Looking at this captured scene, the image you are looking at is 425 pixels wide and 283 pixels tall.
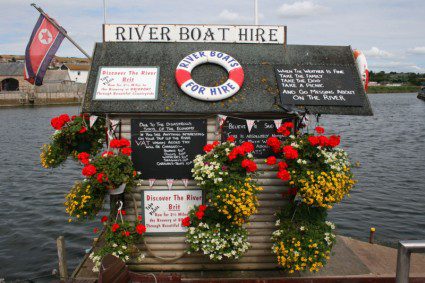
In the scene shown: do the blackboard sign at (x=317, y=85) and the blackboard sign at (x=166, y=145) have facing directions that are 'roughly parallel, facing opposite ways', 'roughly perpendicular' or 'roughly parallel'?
roughly parallel

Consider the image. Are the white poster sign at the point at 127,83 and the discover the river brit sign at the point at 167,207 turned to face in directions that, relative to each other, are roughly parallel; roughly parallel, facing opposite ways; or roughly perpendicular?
roughly parallel

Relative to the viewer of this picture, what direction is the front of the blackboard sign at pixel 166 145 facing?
facing the viewer

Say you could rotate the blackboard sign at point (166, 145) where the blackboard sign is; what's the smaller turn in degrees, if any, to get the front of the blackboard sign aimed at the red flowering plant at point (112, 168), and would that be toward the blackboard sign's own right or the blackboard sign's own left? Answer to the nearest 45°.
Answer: approximately 45° to the blackboard sign's own right

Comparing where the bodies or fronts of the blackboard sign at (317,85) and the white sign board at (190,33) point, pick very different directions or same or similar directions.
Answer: same or similar directions

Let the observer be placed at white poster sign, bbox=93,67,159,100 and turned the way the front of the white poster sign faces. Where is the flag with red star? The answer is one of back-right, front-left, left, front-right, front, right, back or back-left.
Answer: back-right

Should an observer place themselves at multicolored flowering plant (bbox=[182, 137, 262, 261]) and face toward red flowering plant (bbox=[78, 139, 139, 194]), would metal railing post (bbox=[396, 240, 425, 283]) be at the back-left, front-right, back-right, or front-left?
back-left

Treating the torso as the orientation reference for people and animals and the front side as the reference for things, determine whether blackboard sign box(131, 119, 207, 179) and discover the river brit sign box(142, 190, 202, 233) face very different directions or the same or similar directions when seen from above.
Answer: same or similar directions

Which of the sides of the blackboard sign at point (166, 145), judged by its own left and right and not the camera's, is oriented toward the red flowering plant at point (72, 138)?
right

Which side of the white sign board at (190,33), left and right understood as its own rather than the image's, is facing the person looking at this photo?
front

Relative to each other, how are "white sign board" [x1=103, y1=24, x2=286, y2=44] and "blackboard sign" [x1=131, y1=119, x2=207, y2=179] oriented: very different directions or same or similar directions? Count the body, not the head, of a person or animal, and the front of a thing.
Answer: same or similar directions

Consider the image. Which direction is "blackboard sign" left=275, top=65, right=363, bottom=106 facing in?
toward the camera

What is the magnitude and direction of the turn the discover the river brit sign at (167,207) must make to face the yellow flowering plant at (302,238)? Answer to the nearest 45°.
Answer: approximately 90° to its left

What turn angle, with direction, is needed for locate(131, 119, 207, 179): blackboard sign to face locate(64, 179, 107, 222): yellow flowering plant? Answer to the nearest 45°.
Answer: approximately 45° to its right

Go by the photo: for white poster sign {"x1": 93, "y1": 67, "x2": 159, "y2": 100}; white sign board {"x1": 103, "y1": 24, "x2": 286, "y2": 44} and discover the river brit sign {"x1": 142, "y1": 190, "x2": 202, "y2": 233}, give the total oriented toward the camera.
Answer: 3

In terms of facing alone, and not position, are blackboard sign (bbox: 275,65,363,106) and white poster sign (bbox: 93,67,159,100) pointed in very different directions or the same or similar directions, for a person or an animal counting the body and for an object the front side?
same or similar directions
